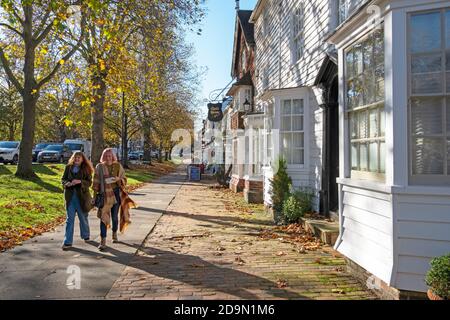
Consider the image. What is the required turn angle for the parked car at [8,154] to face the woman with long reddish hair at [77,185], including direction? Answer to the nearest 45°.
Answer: approximately 45° to its left

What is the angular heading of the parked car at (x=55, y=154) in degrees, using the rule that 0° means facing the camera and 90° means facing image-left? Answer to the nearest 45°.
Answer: approximately 45°

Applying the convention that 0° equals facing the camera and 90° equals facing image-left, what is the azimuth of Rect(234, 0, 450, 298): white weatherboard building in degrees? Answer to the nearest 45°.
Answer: approximately 45°

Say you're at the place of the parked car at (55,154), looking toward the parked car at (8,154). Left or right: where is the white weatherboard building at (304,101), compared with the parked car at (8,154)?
left

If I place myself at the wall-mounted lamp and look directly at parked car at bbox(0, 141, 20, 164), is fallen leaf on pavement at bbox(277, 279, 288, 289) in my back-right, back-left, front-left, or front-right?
back-left

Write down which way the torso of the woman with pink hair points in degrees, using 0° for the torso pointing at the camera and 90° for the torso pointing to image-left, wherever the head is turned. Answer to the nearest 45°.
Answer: approximately 0°

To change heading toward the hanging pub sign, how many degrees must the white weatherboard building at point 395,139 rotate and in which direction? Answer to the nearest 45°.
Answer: approximately 90° to its right

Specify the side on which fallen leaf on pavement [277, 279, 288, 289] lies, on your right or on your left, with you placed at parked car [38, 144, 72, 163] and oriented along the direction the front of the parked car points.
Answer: on your left

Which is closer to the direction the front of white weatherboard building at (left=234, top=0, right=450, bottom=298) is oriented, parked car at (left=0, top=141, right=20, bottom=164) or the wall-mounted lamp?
the parked car
